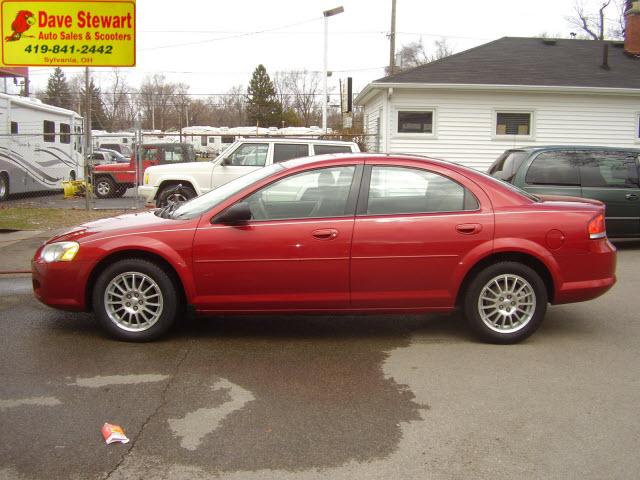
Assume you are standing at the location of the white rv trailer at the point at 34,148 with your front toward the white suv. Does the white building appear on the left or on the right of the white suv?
left

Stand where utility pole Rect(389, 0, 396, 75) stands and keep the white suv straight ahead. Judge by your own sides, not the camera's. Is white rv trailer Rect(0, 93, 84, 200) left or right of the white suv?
right

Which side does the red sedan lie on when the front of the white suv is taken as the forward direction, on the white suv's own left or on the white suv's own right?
on the white suv's own left

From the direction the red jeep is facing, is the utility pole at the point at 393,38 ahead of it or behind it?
behind

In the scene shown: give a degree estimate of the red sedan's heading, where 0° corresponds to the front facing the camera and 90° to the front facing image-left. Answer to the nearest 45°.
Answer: approximately 90°

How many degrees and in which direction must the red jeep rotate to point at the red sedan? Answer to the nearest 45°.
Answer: approximately 90° to its left

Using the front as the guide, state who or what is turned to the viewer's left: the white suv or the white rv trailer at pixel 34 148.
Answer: the white suv

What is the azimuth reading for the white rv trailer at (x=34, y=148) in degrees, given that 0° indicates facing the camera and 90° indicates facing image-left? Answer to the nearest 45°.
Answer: approximately 225°

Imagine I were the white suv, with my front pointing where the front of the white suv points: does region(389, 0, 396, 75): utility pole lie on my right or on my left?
on my right

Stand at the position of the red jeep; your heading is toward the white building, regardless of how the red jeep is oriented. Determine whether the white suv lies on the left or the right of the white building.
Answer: right

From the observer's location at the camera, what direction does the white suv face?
facing to the left of the viewer

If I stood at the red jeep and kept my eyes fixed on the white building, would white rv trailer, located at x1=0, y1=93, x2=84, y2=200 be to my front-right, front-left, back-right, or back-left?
back-right

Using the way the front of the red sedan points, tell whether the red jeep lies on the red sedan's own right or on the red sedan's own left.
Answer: on the red sedan's own right
